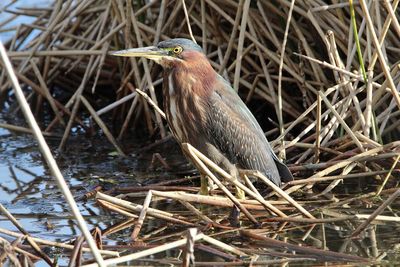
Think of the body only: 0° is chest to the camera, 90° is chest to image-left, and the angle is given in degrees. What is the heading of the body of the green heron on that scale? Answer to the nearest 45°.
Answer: approximately 90°
